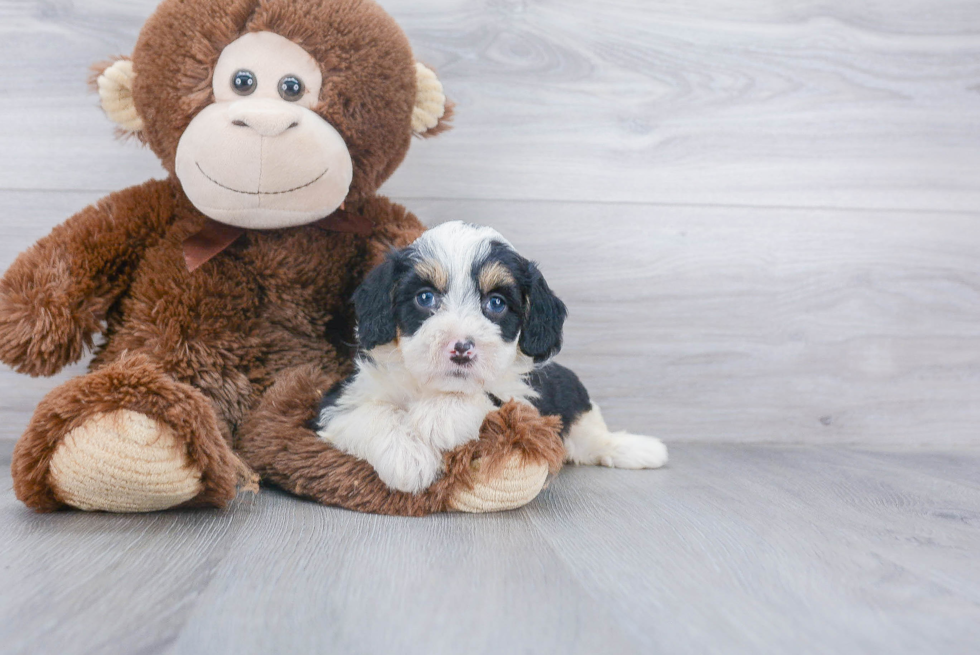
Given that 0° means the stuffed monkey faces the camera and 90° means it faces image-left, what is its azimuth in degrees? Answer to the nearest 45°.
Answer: approximately 0°

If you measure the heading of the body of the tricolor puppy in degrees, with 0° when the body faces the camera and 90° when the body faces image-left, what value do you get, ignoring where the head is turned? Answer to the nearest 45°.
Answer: approximately 45°
